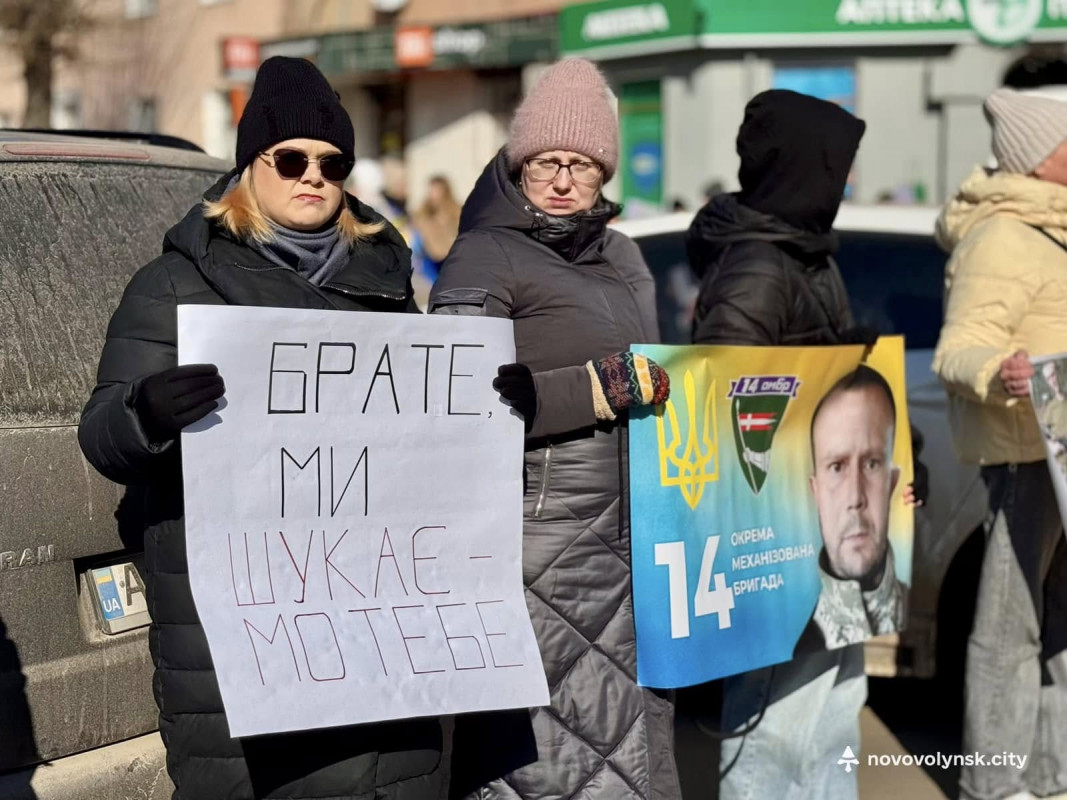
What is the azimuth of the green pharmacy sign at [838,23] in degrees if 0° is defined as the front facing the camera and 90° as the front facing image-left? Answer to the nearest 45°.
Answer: approximately 0°

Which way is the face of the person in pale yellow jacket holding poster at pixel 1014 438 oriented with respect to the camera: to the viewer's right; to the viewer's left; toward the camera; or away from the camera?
to the viewer's right

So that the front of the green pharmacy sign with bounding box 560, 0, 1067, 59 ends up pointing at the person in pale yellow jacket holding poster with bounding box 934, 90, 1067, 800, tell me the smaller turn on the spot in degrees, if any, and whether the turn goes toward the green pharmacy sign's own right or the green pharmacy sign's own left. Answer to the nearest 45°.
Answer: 0° — it already faces them

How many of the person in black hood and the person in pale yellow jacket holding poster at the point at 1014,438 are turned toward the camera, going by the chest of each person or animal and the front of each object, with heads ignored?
0
